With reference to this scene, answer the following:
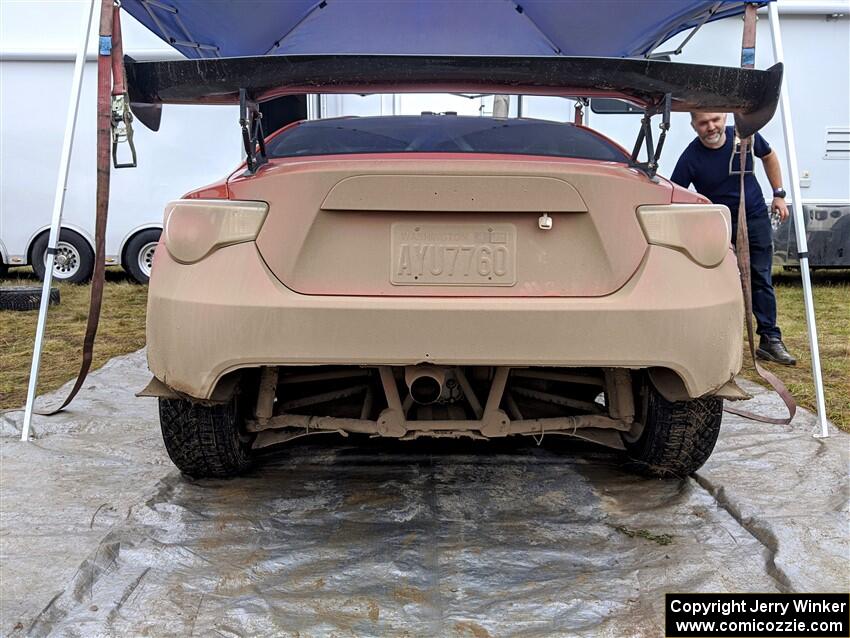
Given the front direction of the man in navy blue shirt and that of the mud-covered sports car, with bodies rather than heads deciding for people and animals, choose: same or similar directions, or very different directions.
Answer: very different directions

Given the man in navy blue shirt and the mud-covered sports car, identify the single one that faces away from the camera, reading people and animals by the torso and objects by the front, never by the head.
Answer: the mud-covered sports car

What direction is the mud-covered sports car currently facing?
away from the camera

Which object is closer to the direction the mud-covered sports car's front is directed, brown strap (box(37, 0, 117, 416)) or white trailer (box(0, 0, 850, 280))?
the white trailer

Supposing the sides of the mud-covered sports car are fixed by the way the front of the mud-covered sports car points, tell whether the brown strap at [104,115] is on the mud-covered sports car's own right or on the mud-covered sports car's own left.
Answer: on the mud-covered sports car's own left

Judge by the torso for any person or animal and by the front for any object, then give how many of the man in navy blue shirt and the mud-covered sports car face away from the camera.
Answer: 1
